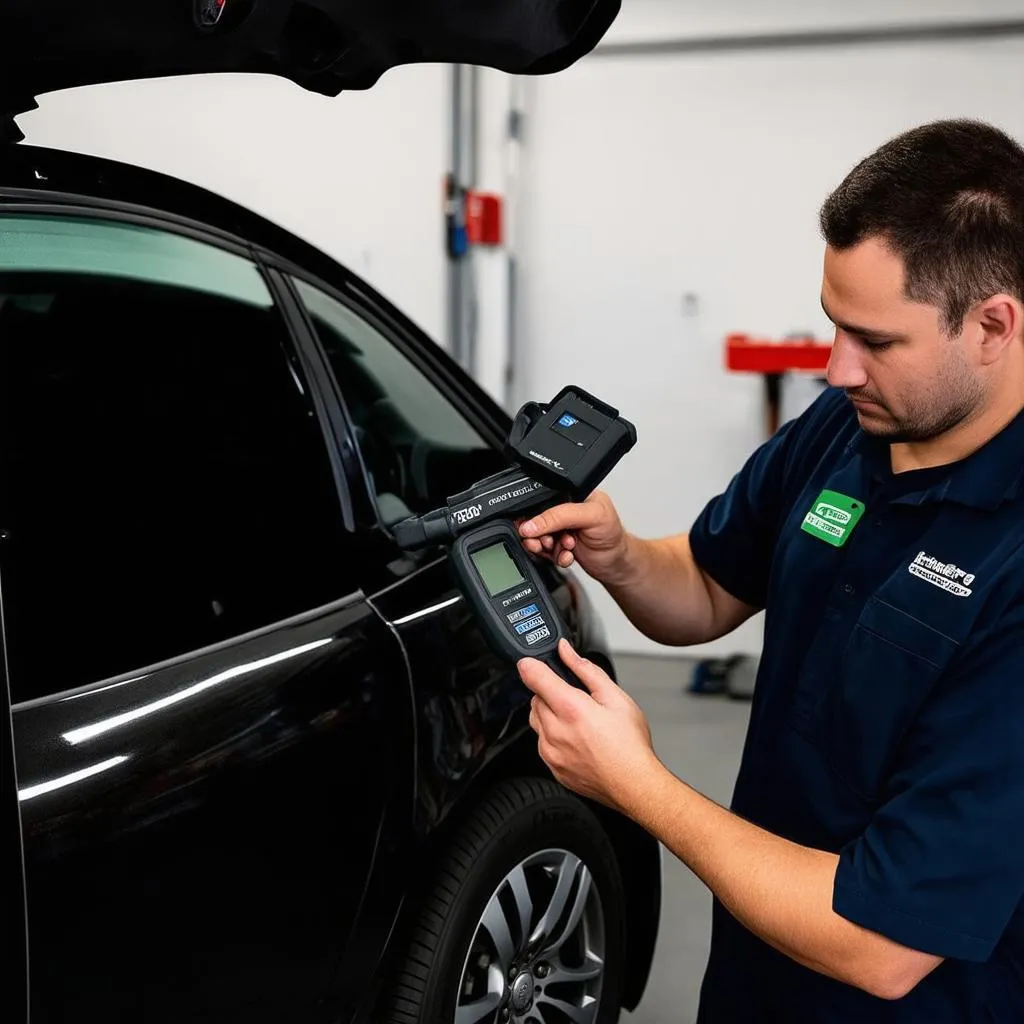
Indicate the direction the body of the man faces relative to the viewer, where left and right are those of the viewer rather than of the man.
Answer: facing the viewer and to the left of the viewer

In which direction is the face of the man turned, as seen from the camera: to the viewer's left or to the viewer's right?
to the viewer's left
